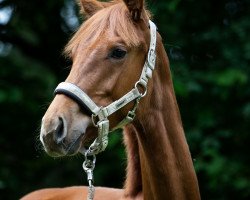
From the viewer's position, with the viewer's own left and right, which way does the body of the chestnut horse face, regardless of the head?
facing the viewer and to the left of the viewer
